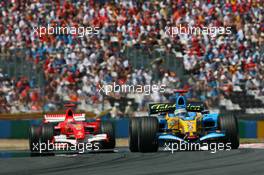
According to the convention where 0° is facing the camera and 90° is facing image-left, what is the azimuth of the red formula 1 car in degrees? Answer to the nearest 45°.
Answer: approximately 0°

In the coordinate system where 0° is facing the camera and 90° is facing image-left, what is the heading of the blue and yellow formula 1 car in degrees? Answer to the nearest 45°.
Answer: approximately 0°
